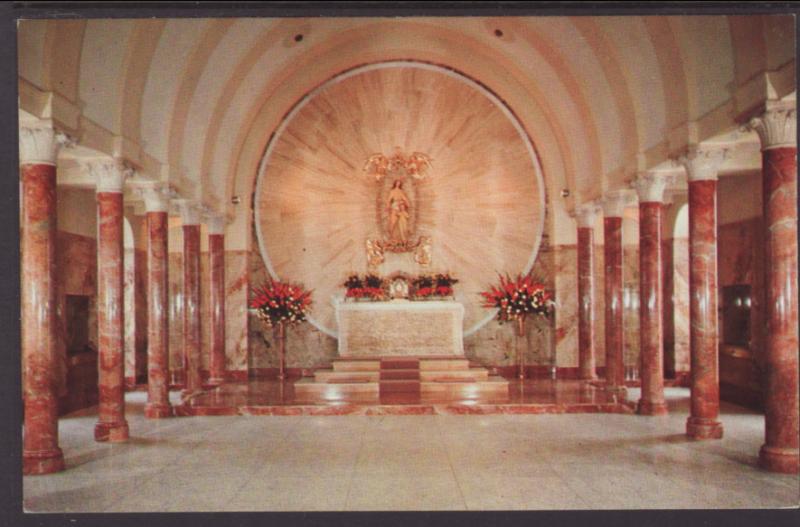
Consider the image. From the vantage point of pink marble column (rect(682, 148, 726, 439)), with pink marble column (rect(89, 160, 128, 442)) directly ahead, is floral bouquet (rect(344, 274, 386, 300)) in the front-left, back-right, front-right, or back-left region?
front-right

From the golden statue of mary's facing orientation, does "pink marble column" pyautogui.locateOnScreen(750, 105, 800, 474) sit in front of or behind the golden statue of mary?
in front

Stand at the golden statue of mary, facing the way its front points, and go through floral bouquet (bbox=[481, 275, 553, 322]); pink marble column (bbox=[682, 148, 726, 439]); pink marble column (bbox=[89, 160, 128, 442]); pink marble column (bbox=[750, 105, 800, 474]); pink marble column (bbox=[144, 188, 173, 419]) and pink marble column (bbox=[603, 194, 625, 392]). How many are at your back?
0

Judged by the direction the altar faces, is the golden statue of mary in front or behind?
behind

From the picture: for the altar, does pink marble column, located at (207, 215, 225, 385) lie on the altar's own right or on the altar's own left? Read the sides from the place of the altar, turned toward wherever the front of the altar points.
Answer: on the altar's own right

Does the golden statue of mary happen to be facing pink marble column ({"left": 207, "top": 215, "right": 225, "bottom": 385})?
no

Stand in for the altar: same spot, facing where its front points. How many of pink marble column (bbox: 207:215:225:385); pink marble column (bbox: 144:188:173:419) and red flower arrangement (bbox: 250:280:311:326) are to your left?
0

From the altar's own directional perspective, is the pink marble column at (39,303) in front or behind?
in front

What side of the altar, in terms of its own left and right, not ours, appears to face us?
front

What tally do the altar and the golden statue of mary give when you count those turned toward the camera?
2

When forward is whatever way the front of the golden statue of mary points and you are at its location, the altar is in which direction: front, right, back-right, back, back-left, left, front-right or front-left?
front

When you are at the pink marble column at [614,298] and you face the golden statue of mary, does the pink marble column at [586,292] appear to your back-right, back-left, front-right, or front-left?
front-right

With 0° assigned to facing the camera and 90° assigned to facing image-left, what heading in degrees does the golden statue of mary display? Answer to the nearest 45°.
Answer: approximately 0°

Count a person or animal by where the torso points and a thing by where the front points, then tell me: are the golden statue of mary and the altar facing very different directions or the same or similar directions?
same or similar directions

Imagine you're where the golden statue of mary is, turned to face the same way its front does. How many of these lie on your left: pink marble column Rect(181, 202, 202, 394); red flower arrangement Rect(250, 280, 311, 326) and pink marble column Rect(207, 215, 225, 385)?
0
